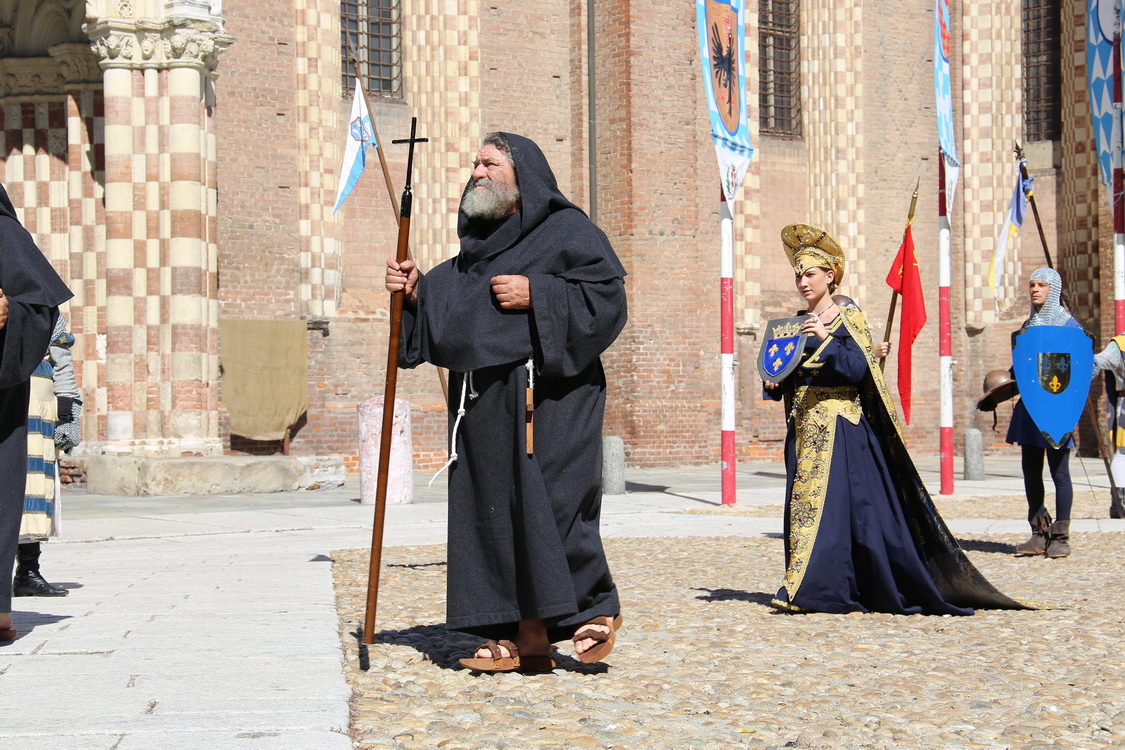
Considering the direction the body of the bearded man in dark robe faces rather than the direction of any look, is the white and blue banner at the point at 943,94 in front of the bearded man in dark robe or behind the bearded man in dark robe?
behind

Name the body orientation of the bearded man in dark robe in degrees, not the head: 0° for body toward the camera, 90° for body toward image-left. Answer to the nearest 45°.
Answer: approximately 45°

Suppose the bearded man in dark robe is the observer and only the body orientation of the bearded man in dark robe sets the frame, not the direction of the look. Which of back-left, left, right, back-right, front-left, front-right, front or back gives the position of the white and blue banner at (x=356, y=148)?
back-right

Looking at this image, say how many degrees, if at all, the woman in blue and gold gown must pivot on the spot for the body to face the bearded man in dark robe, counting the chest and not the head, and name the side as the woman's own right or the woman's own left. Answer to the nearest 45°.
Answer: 0° — they already face them

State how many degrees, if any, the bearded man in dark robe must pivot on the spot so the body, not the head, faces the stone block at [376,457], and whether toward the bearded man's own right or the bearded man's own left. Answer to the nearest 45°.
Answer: approximately 135° to the bearded man's own right

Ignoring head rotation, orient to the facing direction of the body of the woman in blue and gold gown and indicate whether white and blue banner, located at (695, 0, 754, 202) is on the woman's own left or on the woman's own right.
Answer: on the woman's own right

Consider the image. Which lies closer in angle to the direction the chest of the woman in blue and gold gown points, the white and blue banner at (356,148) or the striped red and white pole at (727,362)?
the white and blue banner

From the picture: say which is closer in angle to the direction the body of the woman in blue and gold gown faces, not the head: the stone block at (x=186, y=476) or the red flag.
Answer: the stone block

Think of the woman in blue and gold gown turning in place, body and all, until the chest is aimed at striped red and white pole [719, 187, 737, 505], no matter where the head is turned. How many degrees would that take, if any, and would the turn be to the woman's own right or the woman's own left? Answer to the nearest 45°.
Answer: approximately 135° to the woman's own right

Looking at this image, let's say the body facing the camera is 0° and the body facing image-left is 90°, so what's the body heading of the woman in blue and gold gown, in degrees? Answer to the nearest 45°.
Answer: approximately 45°
